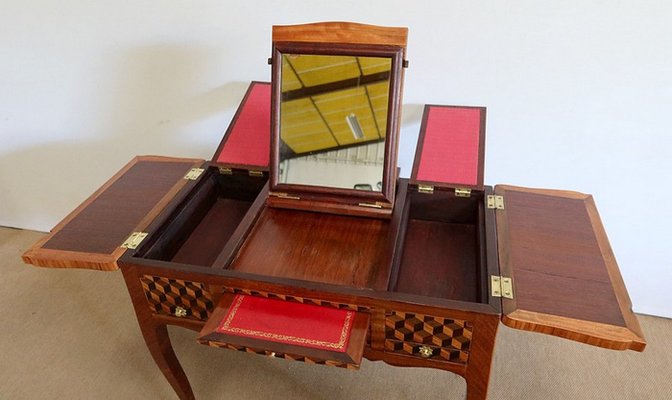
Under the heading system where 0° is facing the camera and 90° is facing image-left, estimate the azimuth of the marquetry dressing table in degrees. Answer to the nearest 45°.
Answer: approximately 0°
